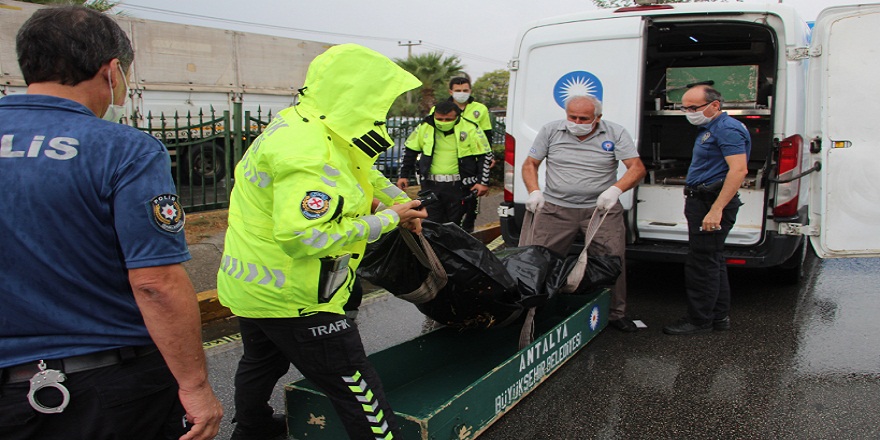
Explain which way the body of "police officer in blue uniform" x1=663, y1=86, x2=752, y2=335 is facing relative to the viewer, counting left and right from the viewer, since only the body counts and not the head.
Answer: facing to the left of the viewer

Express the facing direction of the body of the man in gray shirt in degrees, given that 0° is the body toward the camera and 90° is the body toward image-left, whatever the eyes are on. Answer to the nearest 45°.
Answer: approximately 0°

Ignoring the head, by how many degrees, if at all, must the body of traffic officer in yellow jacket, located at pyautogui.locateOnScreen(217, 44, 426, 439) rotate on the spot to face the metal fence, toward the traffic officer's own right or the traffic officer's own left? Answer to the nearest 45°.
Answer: approximately 90° to the traffic officer's own left

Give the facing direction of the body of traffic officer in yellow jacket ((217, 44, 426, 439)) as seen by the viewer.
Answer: to the viewer's right

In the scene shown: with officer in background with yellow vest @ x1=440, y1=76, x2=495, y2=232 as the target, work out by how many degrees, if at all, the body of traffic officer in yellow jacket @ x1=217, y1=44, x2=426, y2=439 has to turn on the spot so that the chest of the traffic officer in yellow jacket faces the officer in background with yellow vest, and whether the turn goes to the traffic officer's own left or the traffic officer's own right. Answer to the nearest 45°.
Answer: approximately 90° to the traffic officer's own left
